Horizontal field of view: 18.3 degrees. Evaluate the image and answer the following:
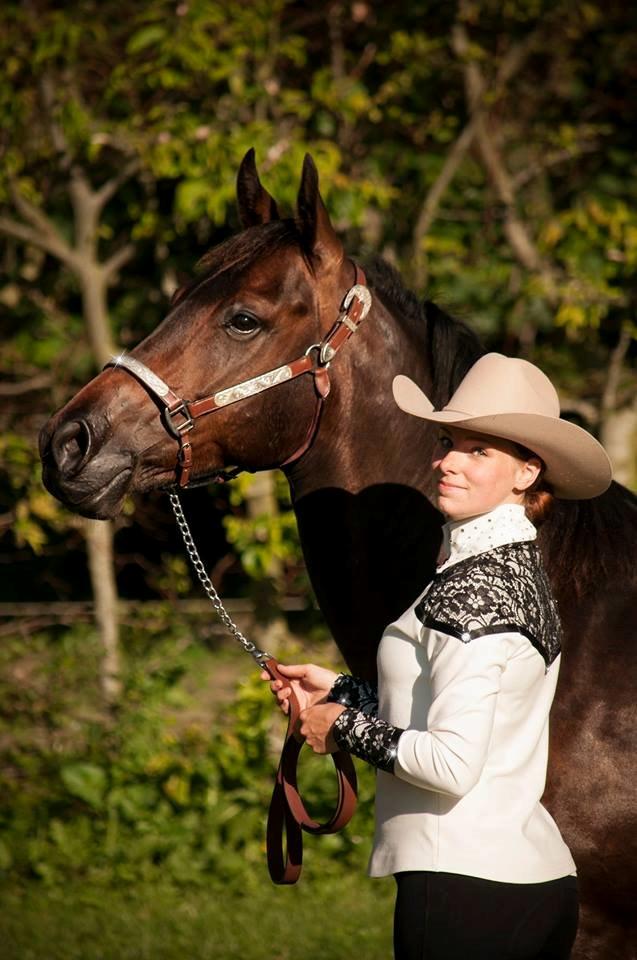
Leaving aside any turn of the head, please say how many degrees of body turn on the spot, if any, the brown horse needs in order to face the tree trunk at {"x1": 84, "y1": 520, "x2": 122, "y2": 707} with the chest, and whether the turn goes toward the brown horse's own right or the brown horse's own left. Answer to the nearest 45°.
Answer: approximately 90° to the brown horse's own right

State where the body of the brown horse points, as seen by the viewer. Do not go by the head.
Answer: to the viewer's left

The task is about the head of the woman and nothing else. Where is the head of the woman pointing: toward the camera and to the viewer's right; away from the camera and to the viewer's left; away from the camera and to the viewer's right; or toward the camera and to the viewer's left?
toward the camera and to the viewer's left

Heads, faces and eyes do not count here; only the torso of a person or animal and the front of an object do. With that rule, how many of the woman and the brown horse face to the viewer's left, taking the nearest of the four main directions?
2

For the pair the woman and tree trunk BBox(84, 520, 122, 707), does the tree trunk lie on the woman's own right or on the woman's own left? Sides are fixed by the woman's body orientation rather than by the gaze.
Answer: on the woman's own right

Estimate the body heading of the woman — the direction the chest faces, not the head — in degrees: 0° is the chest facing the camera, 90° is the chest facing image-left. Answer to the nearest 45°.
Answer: approximately 90°
